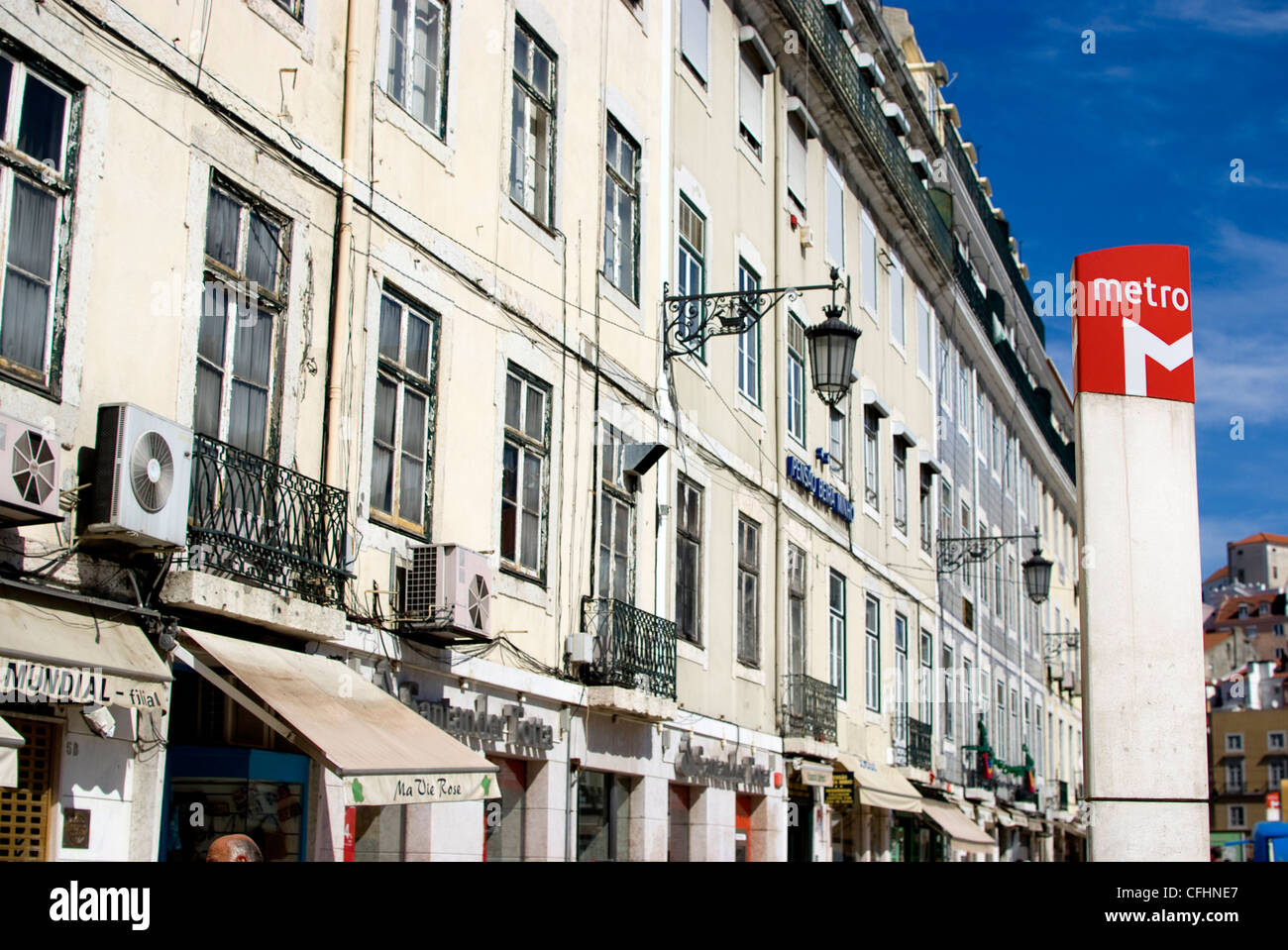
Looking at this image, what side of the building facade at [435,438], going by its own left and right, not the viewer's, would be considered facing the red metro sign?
front

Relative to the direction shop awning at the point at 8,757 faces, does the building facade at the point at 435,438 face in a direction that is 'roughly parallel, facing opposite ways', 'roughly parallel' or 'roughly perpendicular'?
roughly parallel

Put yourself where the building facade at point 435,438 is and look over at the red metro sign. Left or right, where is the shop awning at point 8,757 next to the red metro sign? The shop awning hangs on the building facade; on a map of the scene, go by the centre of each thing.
right

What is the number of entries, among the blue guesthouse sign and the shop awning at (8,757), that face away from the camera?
0

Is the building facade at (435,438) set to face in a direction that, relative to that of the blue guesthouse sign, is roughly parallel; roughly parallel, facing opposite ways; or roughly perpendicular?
roughly parallel

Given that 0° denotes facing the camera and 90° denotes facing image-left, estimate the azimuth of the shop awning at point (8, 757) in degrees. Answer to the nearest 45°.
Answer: approximately 315°

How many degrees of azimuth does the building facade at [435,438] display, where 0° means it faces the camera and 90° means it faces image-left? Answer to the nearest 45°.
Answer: approximately 315°

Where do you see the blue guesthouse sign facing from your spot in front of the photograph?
facing the viewer and to the right of the viewer

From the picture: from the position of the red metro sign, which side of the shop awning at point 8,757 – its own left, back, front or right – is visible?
front

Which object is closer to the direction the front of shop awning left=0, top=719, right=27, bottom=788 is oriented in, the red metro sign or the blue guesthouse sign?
the red metro sign

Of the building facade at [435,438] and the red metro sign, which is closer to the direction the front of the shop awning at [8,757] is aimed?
the red metro sign

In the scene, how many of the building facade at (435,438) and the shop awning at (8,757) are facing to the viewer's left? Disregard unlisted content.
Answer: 0
